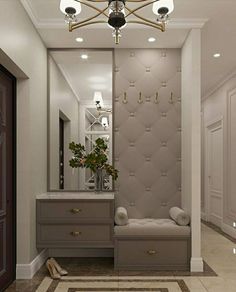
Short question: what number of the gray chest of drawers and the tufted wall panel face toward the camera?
2

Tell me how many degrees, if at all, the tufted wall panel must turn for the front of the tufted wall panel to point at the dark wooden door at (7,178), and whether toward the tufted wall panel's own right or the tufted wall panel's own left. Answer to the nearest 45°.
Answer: approximately 45° to the tufted wall panel's own right

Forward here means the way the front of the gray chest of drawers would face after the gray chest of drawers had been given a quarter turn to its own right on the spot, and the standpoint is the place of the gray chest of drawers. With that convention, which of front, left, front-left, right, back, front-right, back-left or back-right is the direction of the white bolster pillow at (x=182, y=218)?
back

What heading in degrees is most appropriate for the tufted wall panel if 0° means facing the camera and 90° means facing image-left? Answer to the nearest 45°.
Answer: approximately 0°

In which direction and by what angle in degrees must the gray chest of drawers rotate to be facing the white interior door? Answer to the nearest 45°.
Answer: approximately 135° to its left

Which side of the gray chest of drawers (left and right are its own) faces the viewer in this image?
front

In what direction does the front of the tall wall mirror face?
toward the camera

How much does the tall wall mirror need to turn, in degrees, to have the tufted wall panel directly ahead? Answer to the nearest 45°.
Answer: approximately 90° to its left
